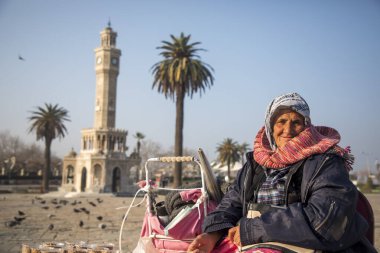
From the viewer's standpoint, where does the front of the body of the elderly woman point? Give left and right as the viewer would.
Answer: facing the viewer and to the left of the viewer

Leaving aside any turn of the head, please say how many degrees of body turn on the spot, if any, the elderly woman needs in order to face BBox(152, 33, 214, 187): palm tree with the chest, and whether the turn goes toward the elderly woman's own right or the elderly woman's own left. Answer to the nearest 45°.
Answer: approximately 135° to the elderly woman's own right

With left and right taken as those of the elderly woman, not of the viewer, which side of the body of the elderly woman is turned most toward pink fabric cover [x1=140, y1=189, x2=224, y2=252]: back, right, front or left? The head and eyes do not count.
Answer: right

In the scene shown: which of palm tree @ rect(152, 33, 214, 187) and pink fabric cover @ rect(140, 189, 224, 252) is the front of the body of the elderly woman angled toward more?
the pink fabric cover
